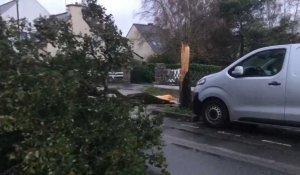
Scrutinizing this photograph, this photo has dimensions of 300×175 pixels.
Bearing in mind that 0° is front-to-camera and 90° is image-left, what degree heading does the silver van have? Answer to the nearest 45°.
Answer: approximately 90°

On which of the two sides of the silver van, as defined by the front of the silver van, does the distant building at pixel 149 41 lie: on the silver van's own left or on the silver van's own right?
on the silver van's own right
